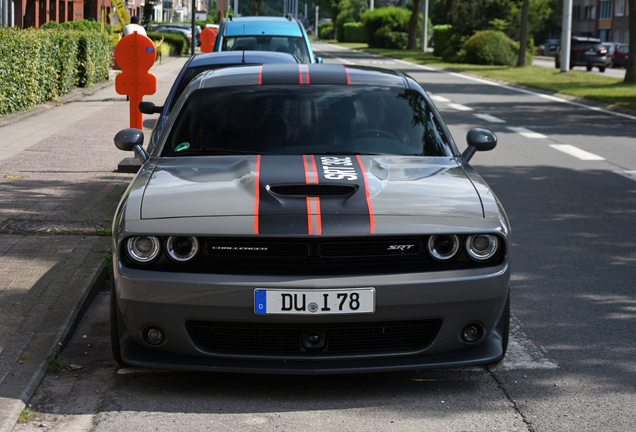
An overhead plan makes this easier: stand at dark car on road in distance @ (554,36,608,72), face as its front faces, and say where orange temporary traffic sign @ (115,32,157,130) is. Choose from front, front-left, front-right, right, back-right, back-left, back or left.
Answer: back-left

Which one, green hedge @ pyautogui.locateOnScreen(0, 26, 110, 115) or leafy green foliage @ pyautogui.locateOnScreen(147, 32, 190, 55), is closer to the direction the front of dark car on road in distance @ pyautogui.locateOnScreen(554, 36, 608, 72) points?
the leafy green foliage

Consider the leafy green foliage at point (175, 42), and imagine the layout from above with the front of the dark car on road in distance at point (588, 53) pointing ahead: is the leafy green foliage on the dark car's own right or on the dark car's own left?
on the dark car's own left

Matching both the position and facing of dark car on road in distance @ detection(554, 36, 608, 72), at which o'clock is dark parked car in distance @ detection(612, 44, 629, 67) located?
dark parked car in distance @ detection(612, 44, 629, 67) is roughly at 2 o'clock from dark car on road in distance @ detection(554, 36, 608, 72).

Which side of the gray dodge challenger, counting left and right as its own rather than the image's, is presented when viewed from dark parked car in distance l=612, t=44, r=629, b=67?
back

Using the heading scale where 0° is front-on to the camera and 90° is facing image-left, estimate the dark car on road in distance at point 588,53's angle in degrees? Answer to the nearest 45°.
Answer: approximately 135°
